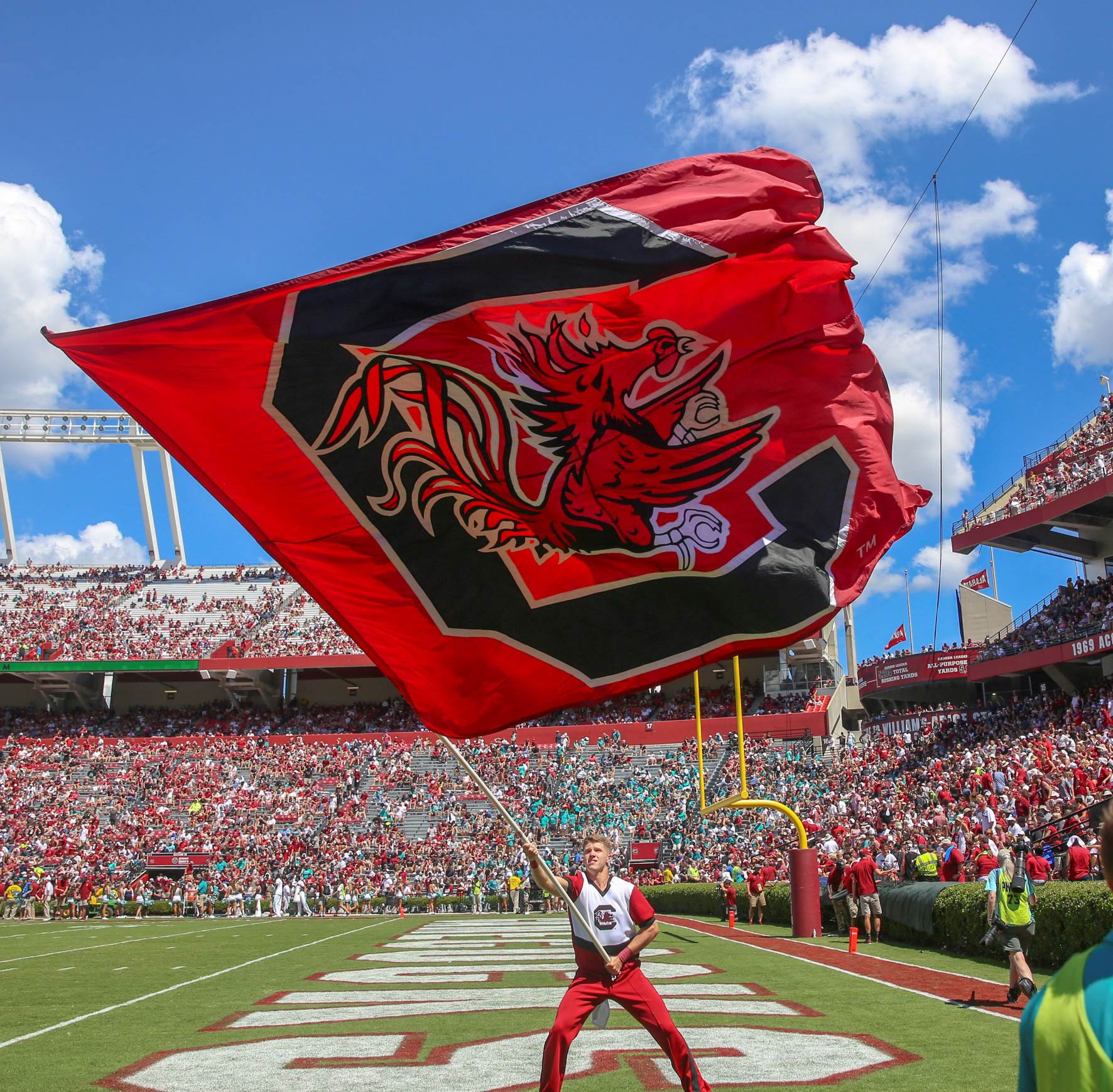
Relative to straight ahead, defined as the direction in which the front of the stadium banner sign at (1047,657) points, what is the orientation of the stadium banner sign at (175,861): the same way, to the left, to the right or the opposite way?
to the left

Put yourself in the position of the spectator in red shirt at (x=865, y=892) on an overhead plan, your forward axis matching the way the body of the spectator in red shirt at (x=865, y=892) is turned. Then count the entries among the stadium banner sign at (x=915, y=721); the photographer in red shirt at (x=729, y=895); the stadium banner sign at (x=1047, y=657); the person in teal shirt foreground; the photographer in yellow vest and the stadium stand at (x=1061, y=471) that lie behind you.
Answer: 2

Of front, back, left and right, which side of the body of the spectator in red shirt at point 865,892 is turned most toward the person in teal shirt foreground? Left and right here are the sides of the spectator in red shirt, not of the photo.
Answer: back

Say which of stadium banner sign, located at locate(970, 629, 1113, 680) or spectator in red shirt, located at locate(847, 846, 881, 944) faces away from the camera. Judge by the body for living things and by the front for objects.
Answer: the spectator in red shirt

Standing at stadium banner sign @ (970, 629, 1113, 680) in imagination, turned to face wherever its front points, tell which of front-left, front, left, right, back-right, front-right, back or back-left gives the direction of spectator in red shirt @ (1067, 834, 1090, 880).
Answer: front-left

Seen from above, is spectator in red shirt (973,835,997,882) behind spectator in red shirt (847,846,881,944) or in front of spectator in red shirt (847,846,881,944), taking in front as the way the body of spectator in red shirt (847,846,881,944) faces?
in front

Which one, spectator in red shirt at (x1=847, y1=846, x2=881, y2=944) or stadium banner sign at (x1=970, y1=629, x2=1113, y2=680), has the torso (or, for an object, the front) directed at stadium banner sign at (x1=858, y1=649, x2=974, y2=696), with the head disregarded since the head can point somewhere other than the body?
the spectator in red shirt

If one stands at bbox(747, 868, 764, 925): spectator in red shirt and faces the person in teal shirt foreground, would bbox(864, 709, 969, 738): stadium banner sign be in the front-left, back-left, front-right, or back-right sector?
back-left

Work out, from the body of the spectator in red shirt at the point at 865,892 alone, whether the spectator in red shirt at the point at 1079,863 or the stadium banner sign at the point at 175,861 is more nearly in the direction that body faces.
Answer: the stadium banner sign

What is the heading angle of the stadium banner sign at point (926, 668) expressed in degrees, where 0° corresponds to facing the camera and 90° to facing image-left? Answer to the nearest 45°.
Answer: approximately 45°

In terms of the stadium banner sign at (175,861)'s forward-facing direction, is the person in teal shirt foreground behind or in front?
in front

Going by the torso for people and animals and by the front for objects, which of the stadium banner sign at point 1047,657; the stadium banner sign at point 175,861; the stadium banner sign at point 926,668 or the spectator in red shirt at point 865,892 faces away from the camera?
the spectator in red shirt

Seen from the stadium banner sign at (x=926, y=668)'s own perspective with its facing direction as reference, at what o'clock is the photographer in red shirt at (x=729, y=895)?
The photographer in red shirt is roughly at 11 o'clock from the stadium banner sign.
